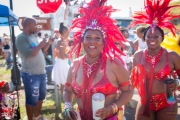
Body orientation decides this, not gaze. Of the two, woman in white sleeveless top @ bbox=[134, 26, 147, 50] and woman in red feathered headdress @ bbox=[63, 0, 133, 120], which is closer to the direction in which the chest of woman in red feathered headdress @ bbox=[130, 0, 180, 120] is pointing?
the woman in red feathered headdress

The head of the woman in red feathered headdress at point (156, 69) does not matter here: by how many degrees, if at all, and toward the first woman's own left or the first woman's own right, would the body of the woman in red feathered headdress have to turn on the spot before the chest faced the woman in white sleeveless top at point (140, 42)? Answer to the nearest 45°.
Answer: approximately 180°

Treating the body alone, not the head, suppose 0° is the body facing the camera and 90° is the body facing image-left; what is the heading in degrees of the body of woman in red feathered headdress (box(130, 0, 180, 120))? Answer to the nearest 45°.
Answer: approximately 0°

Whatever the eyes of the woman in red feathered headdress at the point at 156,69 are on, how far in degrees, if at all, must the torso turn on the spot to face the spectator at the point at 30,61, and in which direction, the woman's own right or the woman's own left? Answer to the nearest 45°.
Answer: approximately 90° to the woman's own right
